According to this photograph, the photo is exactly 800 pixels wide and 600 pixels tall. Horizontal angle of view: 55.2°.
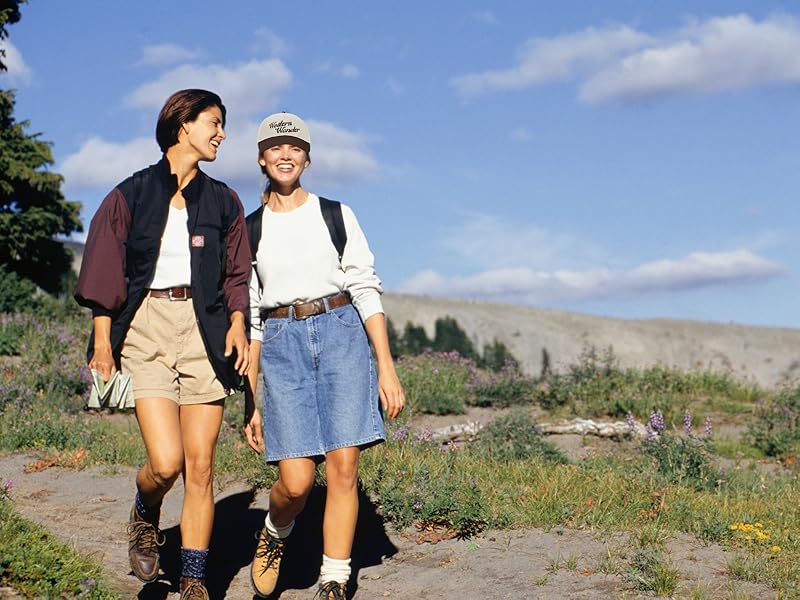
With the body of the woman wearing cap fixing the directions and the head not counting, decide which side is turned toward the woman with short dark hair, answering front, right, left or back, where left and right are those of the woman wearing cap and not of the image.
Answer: right

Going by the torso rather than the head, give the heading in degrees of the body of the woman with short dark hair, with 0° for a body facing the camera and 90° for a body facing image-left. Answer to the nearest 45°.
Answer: approximately 0°

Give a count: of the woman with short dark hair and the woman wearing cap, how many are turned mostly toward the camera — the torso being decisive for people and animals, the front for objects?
2

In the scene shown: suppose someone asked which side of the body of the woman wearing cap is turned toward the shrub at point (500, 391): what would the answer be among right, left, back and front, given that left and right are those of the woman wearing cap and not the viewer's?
back

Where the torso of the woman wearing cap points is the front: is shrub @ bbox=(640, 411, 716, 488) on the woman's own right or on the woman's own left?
on the woman's own left

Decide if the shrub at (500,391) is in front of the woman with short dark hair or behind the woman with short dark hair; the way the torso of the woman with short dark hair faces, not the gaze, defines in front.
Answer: behind

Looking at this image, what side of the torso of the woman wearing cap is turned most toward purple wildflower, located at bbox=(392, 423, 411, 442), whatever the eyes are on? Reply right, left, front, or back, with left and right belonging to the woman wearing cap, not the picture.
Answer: back

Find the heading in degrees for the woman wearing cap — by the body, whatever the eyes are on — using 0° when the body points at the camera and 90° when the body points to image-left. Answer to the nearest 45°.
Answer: approximately 0°
